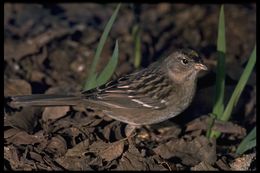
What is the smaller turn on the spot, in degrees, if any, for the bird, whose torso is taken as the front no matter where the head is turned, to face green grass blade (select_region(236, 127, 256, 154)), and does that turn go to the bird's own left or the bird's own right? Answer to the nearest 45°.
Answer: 0° — it already faces it

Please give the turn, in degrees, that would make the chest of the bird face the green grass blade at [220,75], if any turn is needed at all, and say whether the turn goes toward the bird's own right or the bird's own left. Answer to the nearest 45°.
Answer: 0° — it already faces it

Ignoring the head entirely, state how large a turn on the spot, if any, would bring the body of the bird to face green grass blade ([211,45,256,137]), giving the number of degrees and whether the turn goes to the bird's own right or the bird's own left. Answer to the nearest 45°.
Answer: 0° — it already faces it

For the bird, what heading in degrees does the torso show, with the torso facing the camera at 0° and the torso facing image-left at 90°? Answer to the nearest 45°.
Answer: approximately 270°
